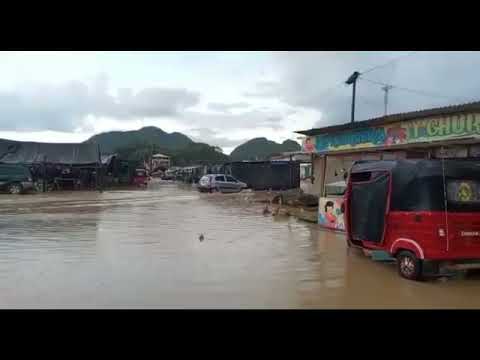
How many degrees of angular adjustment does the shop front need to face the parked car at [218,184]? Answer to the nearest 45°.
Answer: approximately 90° to its right

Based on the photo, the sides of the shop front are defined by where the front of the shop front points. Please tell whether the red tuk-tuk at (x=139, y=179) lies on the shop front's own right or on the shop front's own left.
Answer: on the shop front's own right

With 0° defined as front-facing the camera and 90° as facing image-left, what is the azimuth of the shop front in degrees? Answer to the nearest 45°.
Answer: approximately 45°
